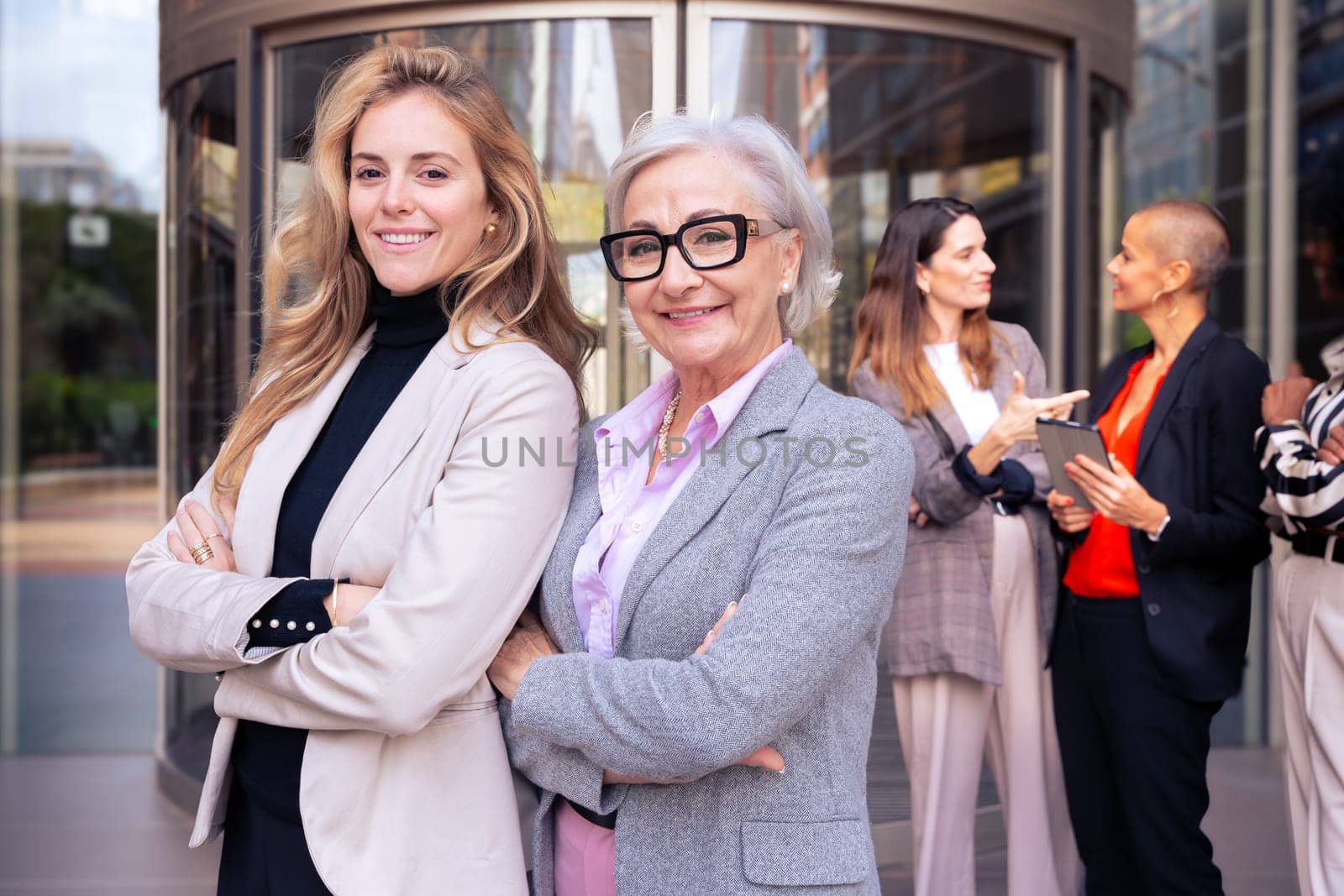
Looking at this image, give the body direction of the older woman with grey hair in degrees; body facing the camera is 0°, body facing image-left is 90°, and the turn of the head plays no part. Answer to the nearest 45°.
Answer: approximately 45°

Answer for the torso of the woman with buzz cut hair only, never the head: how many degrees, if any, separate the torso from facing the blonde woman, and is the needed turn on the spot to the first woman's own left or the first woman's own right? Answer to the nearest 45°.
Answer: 0° — they already face them

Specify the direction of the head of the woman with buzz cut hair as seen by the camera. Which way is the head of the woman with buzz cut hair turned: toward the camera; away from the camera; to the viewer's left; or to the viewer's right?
to the viewer's left

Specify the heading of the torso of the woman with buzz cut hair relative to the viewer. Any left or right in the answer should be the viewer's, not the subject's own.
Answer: facing the viewer and to the left of the viewer

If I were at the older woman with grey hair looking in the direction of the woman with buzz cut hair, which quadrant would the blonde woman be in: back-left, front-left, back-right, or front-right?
back-left

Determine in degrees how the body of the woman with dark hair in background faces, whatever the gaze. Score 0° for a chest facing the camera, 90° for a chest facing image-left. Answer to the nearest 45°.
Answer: approximately 315°
